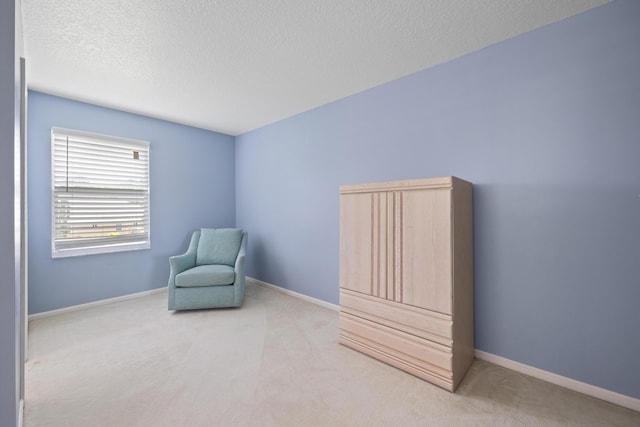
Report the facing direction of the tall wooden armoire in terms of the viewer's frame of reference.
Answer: facing the viewer and to the left of the viewer

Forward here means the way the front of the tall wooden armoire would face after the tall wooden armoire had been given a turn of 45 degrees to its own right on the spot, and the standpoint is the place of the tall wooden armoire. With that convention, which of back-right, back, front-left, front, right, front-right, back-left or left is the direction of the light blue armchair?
front
